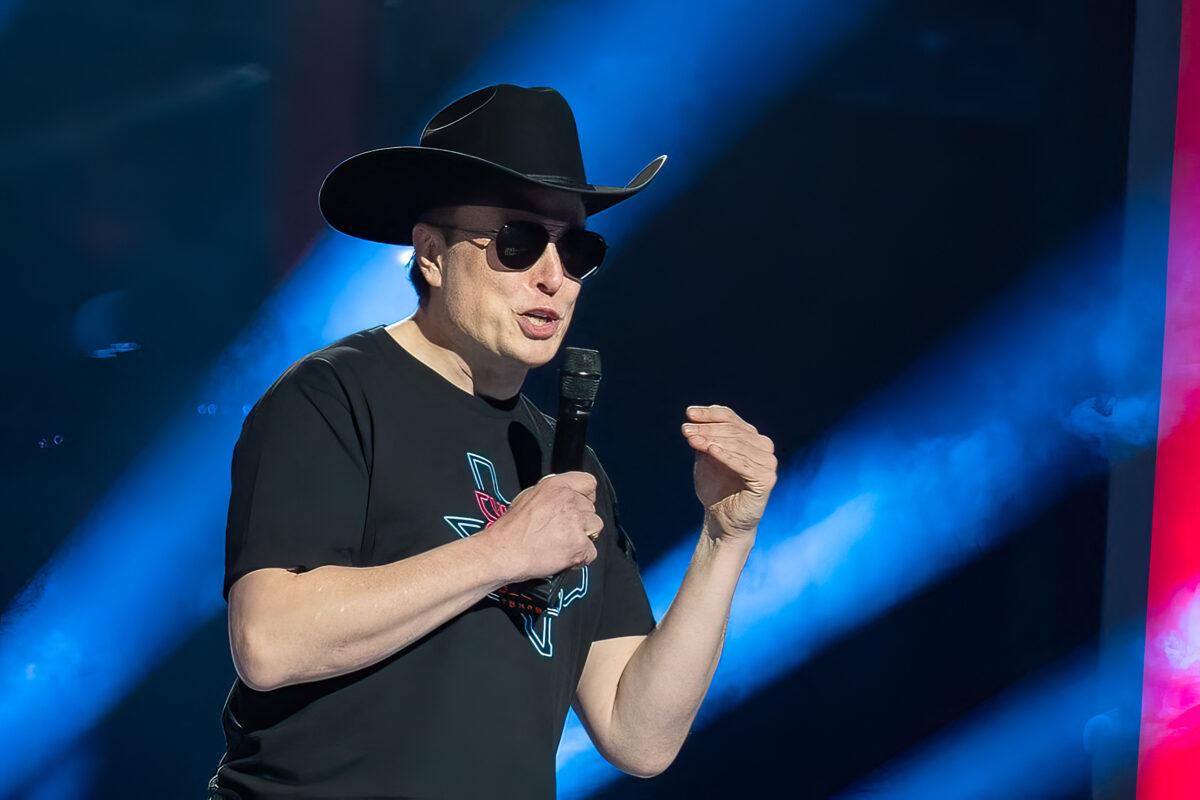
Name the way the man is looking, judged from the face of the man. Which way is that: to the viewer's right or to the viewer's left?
to the viewer's right

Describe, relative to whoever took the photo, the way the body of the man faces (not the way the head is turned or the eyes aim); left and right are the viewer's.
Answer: facing the viewer and to the right of the viewer
